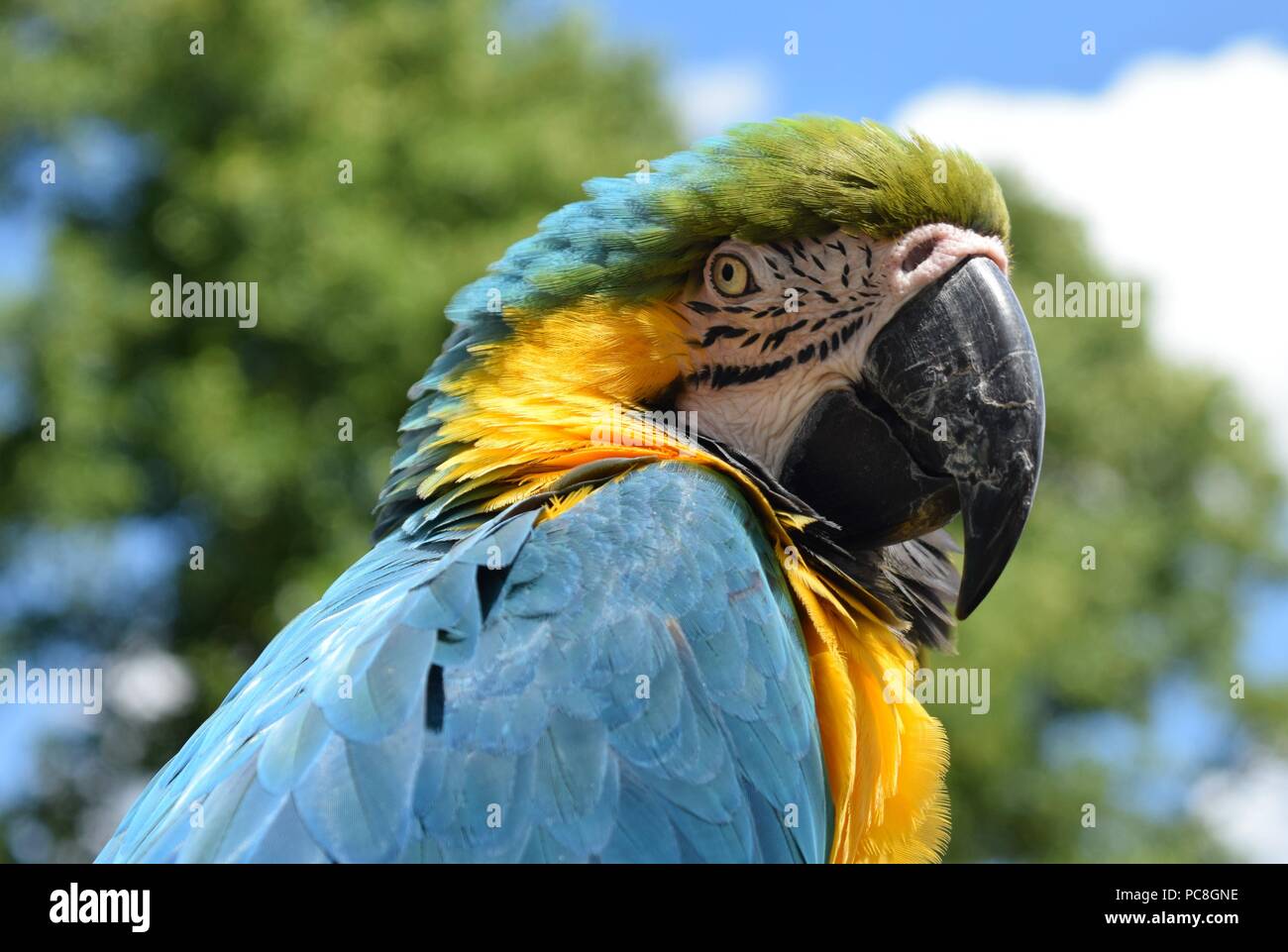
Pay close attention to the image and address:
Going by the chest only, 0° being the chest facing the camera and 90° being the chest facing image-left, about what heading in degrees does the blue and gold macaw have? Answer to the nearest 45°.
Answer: approximately 270°
